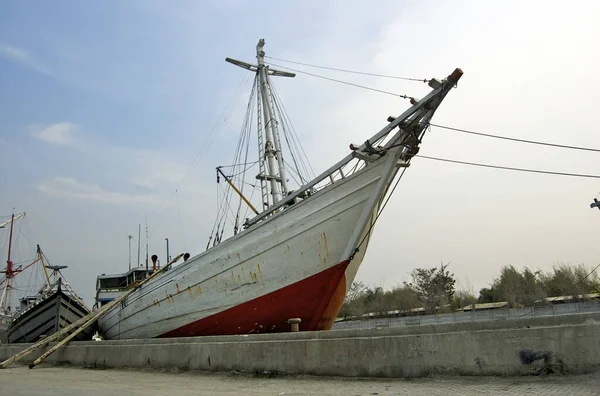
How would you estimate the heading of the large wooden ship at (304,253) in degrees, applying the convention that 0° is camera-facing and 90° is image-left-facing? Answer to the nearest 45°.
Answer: approximately 315°

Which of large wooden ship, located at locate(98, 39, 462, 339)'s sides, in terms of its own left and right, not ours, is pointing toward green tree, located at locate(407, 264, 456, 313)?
left
